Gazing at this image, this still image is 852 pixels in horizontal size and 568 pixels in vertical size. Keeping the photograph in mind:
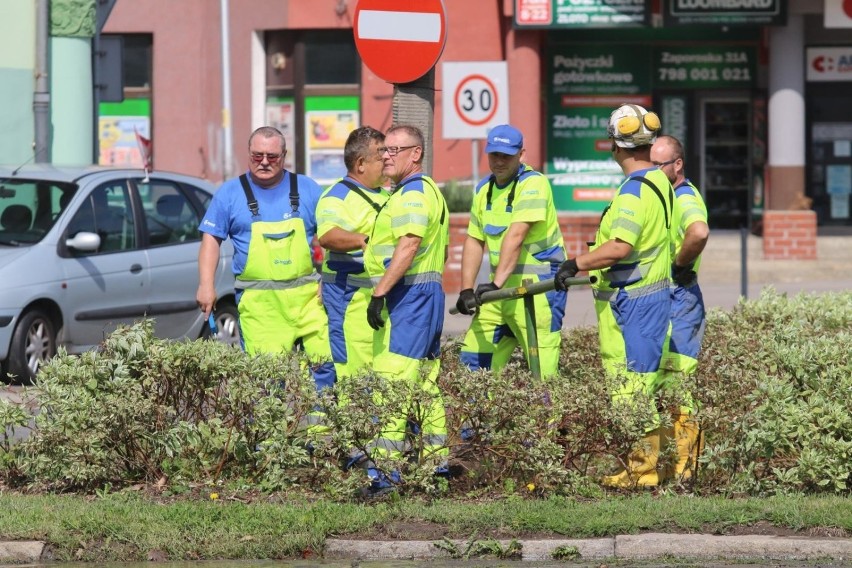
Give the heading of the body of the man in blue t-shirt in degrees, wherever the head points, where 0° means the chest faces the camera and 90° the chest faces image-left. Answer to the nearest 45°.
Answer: approximately 0°

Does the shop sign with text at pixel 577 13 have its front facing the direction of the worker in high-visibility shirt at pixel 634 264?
yes

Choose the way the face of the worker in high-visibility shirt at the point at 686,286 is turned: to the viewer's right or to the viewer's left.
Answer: to the viewer's left

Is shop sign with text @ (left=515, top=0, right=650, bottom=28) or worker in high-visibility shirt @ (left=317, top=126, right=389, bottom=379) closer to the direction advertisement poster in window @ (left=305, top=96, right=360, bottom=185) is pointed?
the worker in high-visibility shirt

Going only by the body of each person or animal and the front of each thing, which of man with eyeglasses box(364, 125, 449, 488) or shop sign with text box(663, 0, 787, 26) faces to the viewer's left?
the man with eyeglasses

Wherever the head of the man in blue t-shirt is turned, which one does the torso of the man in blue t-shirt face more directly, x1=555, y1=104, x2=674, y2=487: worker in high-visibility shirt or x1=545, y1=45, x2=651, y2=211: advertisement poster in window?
the worker in high-visibility shirt
